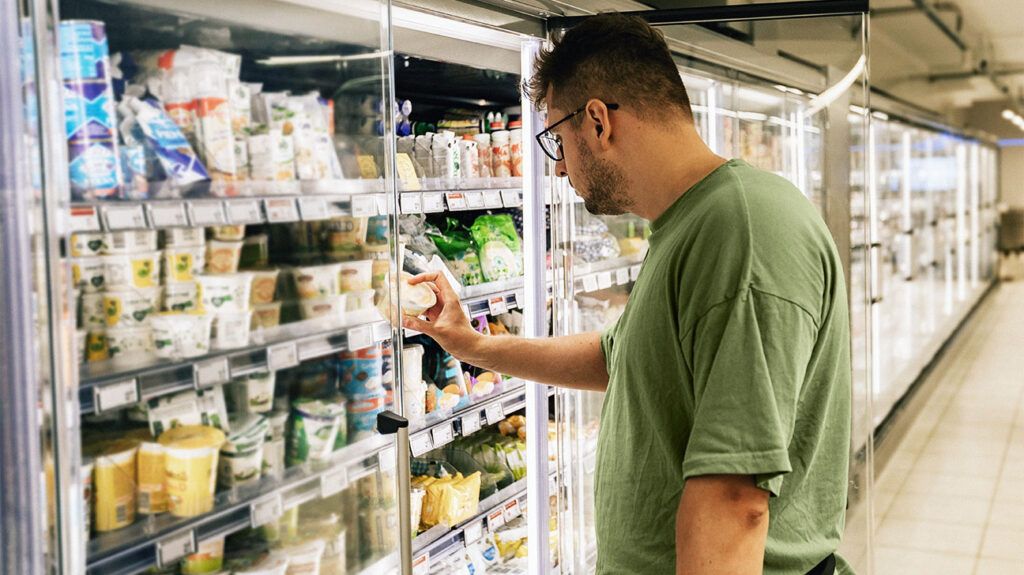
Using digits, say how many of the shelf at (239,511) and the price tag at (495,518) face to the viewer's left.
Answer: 0

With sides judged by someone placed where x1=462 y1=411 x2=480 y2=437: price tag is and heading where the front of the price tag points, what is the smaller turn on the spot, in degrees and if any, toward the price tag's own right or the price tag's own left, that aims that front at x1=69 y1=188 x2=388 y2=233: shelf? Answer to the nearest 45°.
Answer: approximately 45° to the price tag's own right

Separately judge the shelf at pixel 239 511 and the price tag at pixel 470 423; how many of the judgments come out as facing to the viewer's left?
0

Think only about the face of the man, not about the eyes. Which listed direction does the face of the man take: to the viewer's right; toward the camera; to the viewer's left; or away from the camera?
to the viewer's left

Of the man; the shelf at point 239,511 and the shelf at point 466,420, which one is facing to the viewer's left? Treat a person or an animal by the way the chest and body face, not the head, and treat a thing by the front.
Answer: the man

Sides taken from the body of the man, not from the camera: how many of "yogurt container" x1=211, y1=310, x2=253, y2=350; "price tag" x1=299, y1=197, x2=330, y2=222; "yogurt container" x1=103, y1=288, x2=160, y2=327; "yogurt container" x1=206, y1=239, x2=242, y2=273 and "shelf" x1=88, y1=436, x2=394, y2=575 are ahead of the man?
5

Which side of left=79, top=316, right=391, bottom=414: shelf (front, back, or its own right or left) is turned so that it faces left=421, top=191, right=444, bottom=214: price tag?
left
